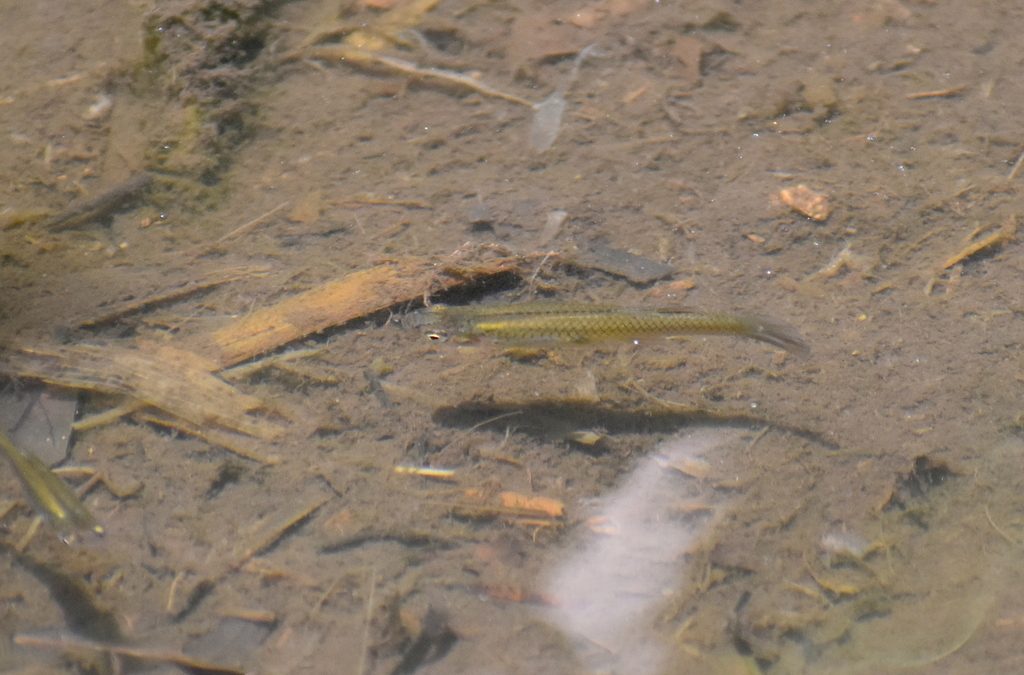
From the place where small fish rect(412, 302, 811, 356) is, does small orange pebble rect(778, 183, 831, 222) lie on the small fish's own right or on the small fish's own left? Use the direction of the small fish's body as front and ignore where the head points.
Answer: on the small fish's own right

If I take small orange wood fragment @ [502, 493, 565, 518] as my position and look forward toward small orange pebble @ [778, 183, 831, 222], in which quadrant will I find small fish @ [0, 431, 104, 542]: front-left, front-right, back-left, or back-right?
back-left

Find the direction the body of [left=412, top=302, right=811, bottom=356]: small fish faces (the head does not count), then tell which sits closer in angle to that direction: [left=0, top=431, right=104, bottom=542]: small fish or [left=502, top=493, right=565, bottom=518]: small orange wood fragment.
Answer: the small fish

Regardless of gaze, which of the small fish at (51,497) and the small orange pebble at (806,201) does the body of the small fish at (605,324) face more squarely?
the small fish

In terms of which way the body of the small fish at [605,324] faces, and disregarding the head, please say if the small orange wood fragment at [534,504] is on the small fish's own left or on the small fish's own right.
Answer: on the small fish's own left

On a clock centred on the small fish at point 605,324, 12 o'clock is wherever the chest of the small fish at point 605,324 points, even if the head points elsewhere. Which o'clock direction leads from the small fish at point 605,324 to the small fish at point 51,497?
the small fish at point 51,497 is roughly at 11 o'clock from the small fish at point 605,324.

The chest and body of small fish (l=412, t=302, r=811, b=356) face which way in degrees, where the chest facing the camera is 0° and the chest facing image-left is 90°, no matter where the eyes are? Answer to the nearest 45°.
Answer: approximately 90°
